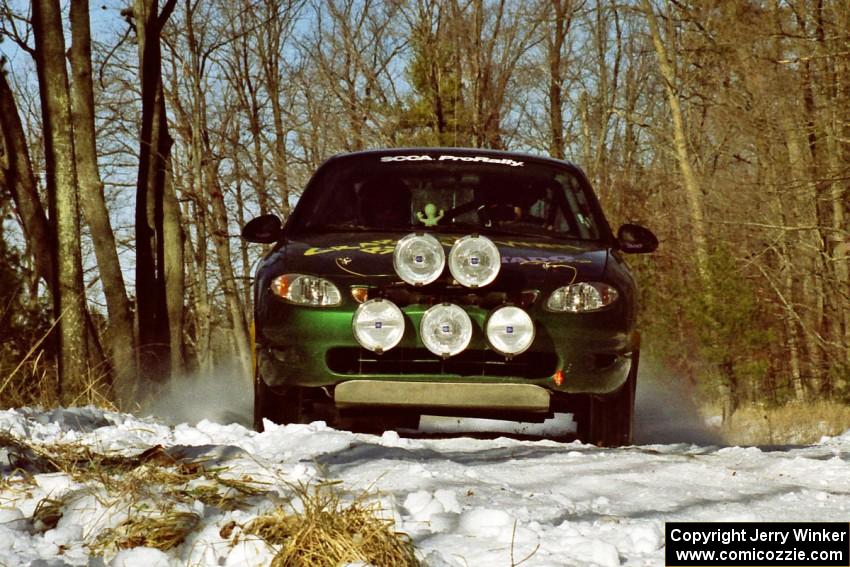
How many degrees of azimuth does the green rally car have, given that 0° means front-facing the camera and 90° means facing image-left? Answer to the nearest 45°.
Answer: approximately 0°

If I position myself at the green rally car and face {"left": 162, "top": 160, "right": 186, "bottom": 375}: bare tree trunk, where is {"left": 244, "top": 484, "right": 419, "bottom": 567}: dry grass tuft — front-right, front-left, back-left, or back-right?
back-left

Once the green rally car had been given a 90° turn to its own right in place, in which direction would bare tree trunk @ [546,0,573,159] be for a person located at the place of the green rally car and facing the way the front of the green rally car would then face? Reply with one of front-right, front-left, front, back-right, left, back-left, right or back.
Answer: right

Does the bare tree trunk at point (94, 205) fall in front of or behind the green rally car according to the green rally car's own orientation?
behind

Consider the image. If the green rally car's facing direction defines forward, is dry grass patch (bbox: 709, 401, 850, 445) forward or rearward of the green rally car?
rearward

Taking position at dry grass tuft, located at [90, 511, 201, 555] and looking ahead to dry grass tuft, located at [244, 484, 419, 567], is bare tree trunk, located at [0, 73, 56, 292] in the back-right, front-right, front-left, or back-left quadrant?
back-left

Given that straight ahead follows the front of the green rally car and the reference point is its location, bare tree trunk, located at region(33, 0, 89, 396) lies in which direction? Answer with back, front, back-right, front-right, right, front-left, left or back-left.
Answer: back-right
